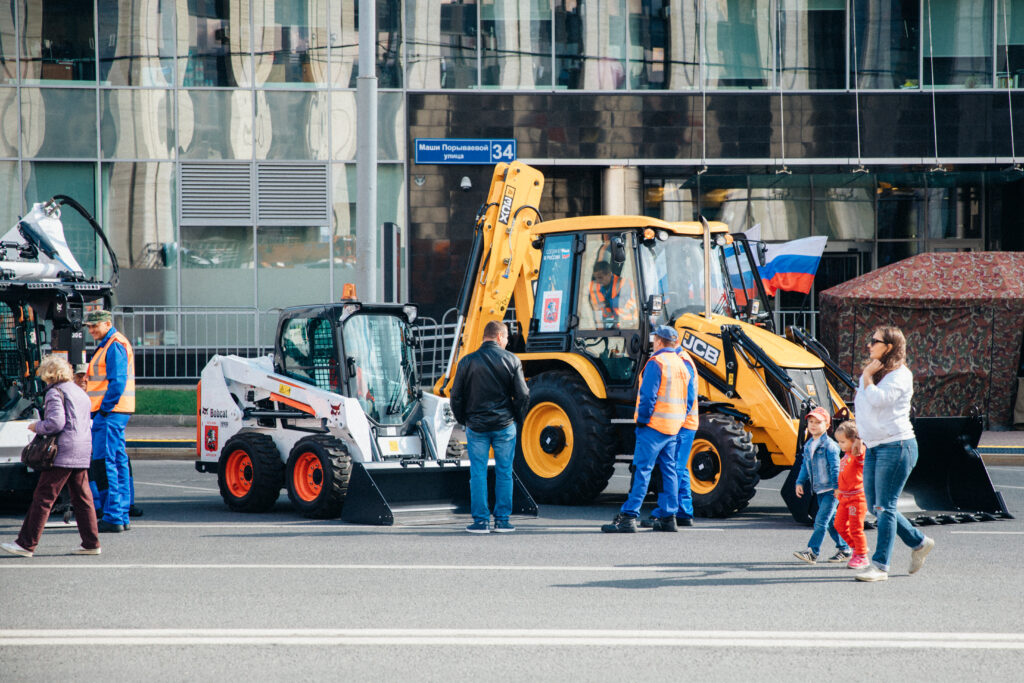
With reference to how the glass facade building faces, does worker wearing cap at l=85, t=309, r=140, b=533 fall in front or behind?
in front

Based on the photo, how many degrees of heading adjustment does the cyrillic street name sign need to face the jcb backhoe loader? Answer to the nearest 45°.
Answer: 0° — it already faces it

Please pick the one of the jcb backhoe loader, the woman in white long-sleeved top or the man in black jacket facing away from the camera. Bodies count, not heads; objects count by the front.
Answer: the man in black jacket

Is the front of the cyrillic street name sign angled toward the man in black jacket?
yes

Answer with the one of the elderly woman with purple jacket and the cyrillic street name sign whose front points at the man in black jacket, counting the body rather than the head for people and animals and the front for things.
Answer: the cyrillic street name sign

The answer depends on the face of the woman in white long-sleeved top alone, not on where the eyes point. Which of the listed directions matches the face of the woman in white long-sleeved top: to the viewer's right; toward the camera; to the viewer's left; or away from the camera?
to the viewer's left

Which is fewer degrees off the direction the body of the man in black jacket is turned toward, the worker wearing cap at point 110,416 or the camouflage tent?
the camouflage tent

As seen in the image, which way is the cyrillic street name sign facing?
toward the camera

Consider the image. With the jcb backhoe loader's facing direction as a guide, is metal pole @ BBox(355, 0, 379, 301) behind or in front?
behind

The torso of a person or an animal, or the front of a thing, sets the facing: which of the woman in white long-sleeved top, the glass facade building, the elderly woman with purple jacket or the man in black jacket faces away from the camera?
the man in black jacket

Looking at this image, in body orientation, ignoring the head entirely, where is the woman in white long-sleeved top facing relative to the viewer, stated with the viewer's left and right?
facing to the left of the viewer

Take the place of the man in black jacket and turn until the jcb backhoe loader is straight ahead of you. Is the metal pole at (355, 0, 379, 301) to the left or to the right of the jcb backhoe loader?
left

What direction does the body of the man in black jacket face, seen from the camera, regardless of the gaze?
away from the camera

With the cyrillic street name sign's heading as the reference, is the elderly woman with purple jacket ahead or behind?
ahead

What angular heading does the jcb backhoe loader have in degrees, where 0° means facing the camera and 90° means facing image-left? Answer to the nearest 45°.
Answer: approximately 315°

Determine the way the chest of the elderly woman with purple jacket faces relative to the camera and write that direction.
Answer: to the viewer's left
